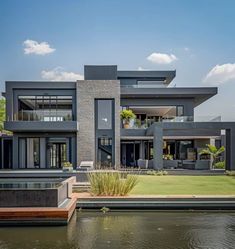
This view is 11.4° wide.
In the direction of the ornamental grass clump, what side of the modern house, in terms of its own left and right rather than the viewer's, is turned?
front

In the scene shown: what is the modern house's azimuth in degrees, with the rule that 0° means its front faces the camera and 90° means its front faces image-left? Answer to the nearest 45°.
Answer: approximately 0°

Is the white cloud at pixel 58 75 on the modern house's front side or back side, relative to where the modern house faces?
on the back side

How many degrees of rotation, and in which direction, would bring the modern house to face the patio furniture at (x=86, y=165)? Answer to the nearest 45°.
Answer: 0° — it already faces it

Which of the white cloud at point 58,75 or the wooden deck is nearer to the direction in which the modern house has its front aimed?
the wooden deck
